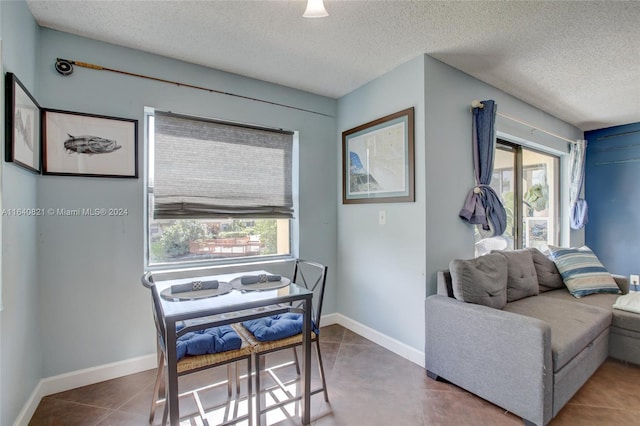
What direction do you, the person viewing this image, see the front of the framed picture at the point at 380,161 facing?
facing the viewer and to the left of the viewer

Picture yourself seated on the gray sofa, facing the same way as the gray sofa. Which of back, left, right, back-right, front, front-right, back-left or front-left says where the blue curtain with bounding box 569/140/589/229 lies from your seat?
back-left

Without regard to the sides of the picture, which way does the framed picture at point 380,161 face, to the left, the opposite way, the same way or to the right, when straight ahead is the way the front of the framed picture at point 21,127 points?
the opposite way

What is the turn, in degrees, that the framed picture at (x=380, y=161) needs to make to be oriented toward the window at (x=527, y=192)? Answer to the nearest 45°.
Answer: approximately 180°

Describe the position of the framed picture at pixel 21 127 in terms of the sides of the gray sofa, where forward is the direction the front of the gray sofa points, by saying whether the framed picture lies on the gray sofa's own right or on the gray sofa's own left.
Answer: on the gray sofa's own right

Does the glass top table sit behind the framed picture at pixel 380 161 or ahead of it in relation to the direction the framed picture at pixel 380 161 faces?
ahead

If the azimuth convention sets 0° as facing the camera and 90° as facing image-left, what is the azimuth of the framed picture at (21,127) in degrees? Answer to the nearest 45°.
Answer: approximately 270°

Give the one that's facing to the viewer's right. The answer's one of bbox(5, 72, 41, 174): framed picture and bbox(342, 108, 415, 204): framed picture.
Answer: bbox(5, 72, 41, 174): framed picture

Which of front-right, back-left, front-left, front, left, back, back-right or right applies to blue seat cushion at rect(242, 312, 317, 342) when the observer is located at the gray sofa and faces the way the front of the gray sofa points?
right

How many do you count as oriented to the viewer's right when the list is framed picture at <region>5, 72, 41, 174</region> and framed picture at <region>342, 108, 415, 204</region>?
1
